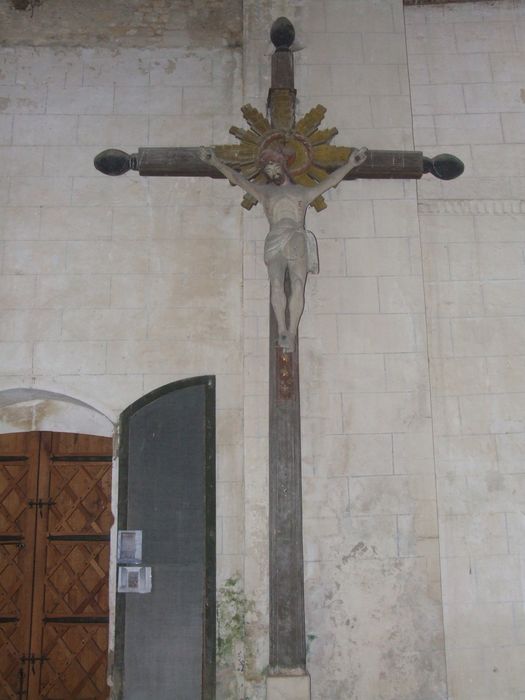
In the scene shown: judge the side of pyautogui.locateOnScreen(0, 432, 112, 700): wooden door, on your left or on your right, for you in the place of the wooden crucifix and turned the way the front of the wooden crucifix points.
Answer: on your right

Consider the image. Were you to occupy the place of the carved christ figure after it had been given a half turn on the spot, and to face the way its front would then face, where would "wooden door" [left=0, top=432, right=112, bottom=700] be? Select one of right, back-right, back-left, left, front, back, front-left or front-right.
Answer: front-left

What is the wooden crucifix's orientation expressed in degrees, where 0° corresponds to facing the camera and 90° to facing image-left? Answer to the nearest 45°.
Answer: approximately 0°
